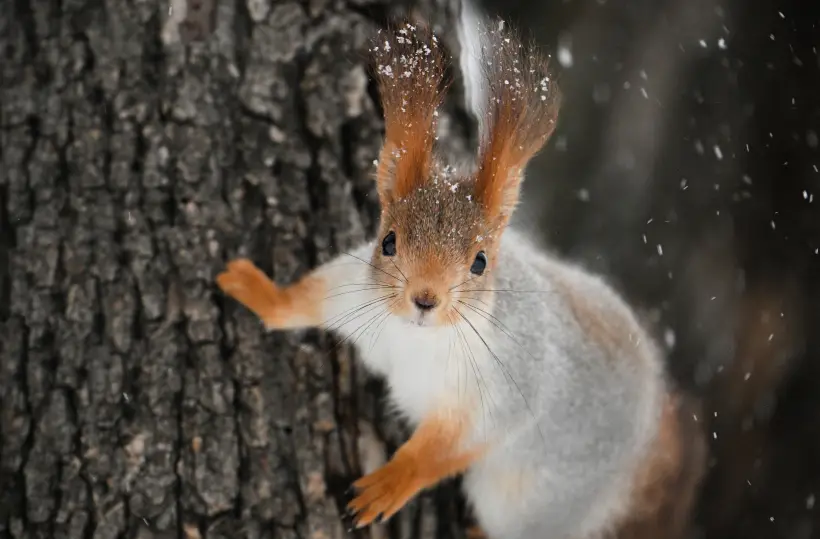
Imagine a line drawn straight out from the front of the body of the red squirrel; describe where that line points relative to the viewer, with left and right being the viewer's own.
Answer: facing the viewer and to the left of the viewer
